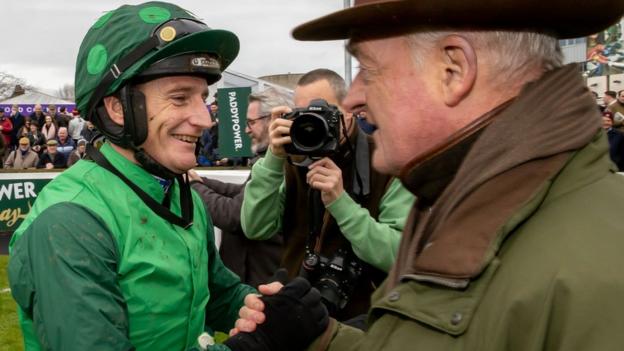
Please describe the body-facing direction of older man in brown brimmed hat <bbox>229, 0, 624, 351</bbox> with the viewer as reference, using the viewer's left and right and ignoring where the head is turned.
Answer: facing to the left of the viewer

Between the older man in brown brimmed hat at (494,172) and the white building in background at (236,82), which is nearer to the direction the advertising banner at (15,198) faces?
the older man in brown brimmed hat

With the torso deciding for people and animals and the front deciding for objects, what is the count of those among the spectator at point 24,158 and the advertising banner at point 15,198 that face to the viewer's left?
0

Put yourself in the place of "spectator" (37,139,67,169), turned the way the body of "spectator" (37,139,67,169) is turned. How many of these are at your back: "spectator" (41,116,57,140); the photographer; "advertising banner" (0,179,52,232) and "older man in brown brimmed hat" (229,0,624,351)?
1

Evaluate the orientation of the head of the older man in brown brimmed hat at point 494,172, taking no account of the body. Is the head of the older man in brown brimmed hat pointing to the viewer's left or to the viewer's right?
to the viewer's left

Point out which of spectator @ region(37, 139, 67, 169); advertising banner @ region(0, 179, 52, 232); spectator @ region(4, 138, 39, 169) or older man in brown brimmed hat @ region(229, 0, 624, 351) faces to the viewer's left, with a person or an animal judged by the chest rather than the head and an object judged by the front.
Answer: the older man in brown brimmed hat

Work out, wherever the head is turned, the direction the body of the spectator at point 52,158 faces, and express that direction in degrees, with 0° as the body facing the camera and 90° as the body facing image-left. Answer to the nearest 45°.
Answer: approximately 0°

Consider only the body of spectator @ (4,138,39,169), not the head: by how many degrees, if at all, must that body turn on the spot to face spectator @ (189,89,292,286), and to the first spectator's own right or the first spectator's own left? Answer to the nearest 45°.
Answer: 0° — they already face them

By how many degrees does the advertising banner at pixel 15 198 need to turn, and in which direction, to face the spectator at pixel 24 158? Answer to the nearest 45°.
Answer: approximately 180°
